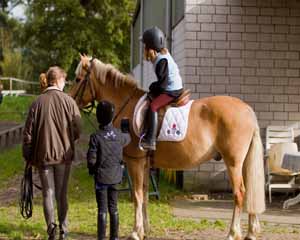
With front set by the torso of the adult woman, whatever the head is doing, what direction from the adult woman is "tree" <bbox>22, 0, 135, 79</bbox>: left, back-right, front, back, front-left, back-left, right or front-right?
front

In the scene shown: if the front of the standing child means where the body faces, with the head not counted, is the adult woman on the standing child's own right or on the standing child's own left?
on the standing child's own left

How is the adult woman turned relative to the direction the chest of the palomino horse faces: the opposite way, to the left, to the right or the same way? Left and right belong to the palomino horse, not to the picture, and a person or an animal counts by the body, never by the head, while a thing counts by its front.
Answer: to the right

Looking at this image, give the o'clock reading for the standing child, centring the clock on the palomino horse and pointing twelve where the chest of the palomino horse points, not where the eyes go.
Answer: The standing child is roughly at 11 o'clock from the palomino horse.

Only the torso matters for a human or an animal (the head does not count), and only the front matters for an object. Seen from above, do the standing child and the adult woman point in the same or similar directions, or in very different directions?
same or similar directions

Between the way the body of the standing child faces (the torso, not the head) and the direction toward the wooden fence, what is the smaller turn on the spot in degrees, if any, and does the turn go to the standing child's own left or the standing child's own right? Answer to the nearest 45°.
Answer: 0° — they already face it

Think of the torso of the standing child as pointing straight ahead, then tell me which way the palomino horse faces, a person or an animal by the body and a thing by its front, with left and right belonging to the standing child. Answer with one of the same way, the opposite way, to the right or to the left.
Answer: to the left

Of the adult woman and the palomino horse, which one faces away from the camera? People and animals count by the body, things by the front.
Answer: the adult woman

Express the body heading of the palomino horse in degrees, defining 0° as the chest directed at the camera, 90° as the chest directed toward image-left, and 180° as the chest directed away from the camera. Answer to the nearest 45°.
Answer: approximately 90°

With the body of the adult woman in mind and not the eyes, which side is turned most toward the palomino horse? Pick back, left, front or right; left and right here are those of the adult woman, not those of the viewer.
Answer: right

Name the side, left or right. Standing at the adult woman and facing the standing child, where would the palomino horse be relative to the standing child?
left

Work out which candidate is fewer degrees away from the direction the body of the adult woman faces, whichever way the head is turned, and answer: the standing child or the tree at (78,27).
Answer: the tree

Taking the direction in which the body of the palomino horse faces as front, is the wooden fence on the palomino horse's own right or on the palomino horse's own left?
on the palomino horse's own right

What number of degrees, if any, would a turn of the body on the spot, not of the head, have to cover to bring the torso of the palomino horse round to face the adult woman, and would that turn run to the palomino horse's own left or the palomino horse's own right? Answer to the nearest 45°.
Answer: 0° — it already faces them

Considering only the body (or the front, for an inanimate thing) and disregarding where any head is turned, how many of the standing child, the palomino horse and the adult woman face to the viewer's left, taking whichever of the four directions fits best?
1

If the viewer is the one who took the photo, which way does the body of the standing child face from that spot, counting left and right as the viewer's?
facing away from the viewer

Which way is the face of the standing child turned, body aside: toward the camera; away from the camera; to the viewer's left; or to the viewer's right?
away from the camera

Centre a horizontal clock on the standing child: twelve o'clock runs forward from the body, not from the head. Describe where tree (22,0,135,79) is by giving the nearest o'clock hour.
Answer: The tree is roughly at 12 o'clock from the standing child.

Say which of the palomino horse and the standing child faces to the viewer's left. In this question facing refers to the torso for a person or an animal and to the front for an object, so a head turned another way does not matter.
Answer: the palomino horse
